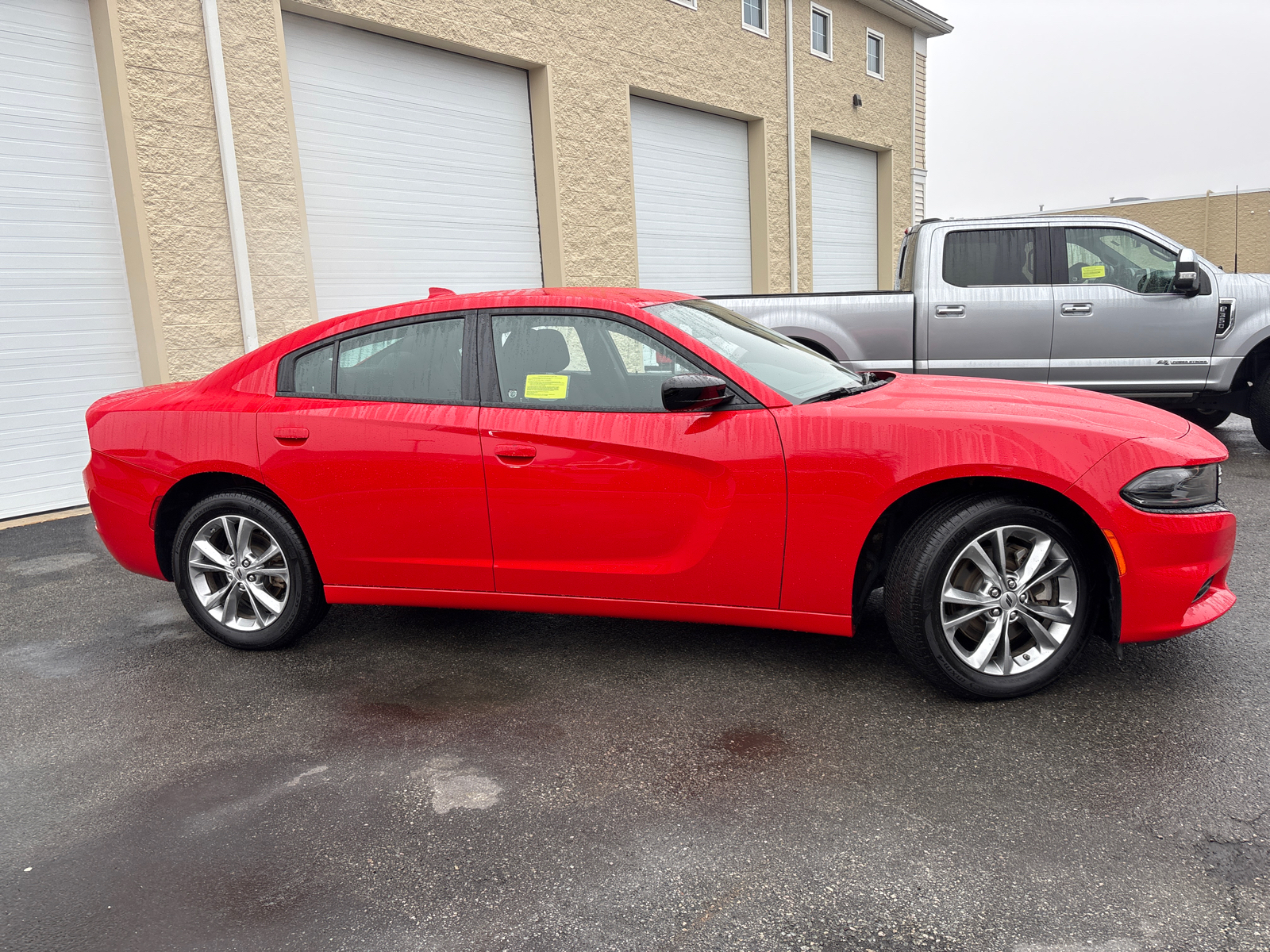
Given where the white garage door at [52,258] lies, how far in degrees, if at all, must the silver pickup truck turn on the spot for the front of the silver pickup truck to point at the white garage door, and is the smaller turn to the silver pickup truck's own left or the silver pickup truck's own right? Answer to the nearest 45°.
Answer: approximately 180°

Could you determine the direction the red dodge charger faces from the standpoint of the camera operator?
facing to the right of the viewer

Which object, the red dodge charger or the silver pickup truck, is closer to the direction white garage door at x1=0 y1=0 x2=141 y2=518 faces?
the red dodge charger

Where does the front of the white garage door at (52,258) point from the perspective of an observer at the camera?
facing the viewer

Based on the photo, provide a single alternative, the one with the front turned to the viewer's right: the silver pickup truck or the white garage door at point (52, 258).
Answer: the silver pickup truck

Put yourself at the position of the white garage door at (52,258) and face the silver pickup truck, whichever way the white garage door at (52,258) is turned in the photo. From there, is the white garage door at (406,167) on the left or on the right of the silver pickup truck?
left

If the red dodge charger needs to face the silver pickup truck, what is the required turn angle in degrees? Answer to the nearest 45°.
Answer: approximately 45° to its left

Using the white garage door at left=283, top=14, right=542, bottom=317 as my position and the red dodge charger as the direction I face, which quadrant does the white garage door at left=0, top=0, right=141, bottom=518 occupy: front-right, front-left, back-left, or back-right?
front-right

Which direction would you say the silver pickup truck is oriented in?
to the viewer's right

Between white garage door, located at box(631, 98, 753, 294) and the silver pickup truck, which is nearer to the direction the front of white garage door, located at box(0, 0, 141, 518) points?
the silver pickup truck

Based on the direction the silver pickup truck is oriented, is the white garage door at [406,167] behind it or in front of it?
behind

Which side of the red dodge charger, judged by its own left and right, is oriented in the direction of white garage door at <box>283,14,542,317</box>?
left

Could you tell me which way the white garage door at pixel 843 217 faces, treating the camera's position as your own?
facing the viewer and to the right of the viewer

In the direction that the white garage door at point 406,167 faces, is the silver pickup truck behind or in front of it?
in front

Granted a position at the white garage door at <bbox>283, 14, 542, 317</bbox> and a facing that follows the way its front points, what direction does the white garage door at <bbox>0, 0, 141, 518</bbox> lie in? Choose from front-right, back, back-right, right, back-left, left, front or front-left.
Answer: right

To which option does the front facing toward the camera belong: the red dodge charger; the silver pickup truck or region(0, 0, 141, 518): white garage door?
the white garage door

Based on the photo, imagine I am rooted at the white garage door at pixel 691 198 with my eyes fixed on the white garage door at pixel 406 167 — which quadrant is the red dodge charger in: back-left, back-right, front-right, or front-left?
front-left
